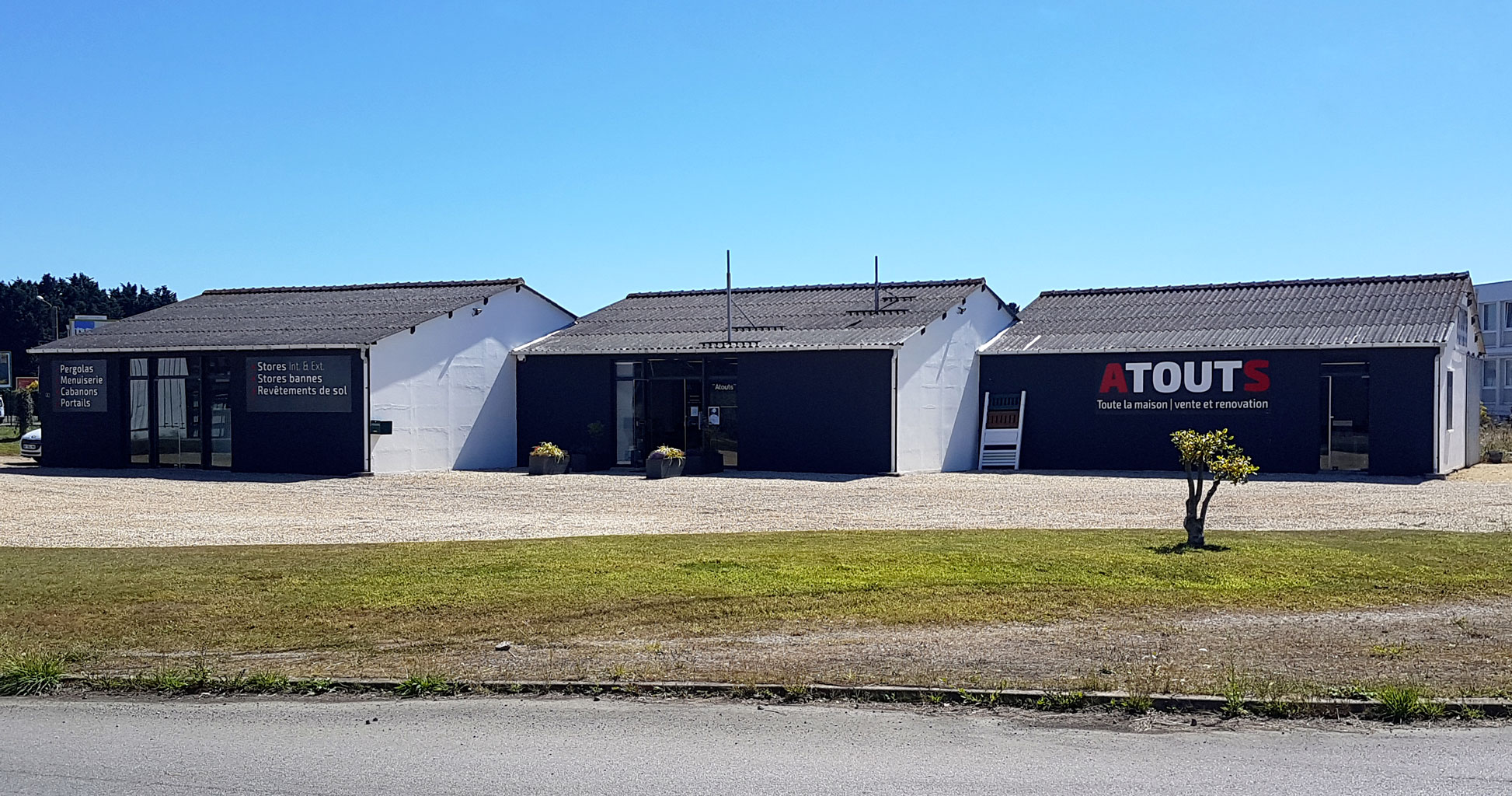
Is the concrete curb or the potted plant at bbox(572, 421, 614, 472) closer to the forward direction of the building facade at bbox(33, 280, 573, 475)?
the concrete curb

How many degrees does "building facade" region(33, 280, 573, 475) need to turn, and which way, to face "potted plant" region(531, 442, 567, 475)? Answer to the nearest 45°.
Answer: approximately 90° to its left

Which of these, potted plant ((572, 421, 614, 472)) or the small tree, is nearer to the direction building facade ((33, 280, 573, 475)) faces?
the small tree

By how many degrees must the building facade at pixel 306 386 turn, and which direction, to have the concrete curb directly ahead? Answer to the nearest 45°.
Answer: approximately 45° to its left

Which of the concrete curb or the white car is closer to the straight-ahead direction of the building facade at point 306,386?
the concrete curb

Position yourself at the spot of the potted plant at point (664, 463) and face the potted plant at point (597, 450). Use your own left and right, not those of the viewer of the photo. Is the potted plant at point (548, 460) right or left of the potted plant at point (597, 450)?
left

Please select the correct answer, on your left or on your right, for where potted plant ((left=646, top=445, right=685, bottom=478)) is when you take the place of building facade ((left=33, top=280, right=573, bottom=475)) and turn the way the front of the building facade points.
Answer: on your left

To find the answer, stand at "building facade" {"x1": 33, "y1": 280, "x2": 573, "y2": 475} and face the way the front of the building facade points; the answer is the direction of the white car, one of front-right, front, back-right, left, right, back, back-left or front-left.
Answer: right

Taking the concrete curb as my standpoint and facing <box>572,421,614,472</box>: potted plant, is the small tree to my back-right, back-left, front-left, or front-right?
front-right

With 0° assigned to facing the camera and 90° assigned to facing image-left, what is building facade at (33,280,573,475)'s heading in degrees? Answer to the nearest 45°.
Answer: approximately 45°

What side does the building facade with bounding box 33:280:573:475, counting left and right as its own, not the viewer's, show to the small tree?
left

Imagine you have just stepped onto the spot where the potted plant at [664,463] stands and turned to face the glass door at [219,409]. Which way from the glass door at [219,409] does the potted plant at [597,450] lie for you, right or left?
right

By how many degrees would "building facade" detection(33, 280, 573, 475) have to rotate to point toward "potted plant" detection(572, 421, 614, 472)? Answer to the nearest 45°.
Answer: approximately 135° to its left

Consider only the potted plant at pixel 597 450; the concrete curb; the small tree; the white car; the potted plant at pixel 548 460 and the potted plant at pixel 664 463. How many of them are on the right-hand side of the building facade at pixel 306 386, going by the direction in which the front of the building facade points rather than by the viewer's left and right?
1
